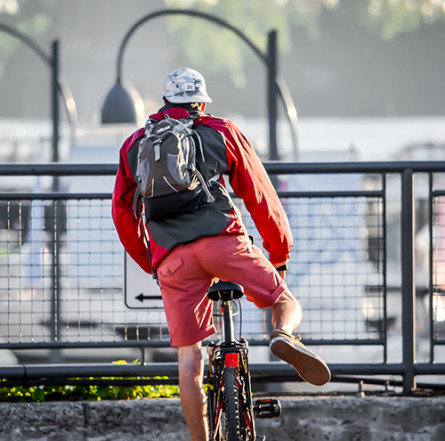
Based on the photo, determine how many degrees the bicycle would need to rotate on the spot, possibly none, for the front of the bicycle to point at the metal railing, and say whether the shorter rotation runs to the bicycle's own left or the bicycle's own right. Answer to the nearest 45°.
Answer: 0° — it already faces it

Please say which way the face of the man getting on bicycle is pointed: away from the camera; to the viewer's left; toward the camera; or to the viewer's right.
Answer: away from the camera

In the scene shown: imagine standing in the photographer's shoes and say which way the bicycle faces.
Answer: facing away from the viewer

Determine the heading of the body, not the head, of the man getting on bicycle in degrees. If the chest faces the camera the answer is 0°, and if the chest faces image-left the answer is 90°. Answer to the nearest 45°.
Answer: approximately 180°
